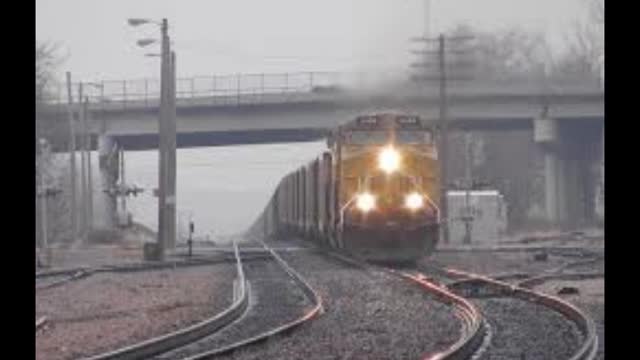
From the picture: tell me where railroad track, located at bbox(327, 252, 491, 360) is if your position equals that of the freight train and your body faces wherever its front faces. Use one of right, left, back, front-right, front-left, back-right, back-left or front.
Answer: front

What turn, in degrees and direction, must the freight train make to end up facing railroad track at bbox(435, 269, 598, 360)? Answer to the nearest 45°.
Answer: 0° — it already faces it

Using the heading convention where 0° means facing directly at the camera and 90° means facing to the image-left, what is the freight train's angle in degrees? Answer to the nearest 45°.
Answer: approximately 0°

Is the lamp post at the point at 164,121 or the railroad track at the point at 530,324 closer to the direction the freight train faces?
the railroad track

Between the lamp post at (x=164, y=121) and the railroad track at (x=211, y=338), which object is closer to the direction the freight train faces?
the railroad track

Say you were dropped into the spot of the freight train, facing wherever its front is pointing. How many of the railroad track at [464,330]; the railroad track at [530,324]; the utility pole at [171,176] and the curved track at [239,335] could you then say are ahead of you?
3

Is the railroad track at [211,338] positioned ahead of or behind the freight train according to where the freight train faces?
ahead

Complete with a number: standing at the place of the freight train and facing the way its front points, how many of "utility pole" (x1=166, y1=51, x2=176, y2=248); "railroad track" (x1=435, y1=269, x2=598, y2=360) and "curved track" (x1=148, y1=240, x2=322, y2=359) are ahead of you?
2

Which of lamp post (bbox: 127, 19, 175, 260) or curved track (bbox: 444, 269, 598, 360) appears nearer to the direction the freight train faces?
the curved track

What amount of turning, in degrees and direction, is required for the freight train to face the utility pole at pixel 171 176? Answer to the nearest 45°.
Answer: approximately 135° to its right

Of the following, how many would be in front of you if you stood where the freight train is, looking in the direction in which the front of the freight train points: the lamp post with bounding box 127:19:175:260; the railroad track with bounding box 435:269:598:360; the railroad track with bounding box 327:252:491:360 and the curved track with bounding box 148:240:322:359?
3

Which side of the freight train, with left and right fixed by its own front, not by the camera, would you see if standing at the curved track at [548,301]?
front

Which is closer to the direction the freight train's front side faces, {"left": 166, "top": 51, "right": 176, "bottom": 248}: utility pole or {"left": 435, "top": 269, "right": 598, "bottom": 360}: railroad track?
the railroad track

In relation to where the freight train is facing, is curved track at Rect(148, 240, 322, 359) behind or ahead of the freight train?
ahead
